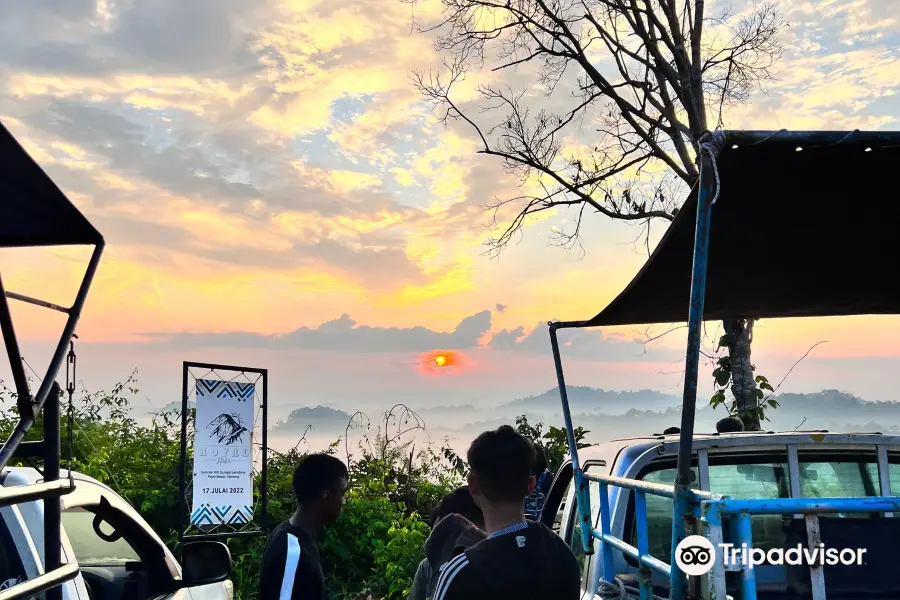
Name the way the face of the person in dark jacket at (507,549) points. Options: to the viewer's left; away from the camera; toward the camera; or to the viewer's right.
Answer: away from the camera

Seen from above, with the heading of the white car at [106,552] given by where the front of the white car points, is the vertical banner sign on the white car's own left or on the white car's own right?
on the white car's own left

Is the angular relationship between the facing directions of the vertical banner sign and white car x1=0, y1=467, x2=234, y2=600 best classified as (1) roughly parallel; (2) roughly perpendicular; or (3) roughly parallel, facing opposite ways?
roughly perpendicular

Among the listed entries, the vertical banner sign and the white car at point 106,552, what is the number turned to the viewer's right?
1

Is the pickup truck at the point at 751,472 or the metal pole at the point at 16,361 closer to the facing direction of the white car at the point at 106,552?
the pickup truck

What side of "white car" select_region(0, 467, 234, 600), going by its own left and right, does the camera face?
right

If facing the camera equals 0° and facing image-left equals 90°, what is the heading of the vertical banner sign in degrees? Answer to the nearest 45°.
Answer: approximately 0°
